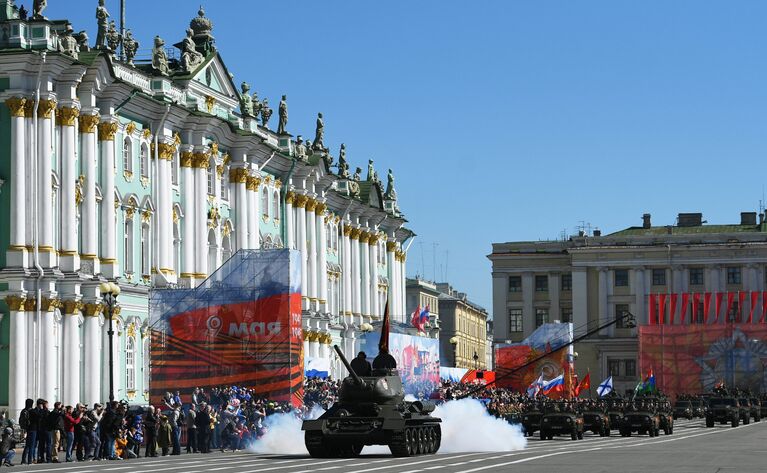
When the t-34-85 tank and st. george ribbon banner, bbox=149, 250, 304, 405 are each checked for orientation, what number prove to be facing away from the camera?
0

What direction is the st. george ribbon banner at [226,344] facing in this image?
toward the camera

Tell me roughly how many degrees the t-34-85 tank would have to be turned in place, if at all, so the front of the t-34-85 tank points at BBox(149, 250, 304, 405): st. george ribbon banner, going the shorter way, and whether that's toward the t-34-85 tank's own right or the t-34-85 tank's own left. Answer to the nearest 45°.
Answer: approximately 135° to the t-34-85 tank's own right

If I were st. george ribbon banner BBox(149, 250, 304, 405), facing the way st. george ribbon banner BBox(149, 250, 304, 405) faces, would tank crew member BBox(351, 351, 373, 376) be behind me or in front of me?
in front

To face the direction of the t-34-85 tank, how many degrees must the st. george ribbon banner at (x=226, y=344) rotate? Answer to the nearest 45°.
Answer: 0° — it already faces it

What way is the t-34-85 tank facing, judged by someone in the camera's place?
facing the viewer and to the left of the viewer
